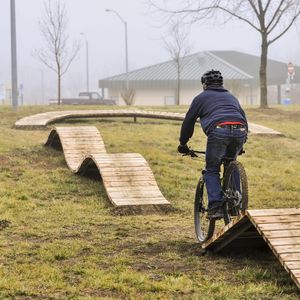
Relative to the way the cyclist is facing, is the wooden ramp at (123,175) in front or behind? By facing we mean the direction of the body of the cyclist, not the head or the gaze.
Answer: in front

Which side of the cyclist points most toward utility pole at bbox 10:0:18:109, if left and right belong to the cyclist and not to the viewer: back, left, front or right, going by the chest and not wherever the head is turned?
front

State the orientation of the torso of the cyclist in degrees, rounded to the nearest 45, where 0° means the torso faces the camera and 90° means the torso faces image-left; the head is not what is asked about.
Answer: approximately 135°
